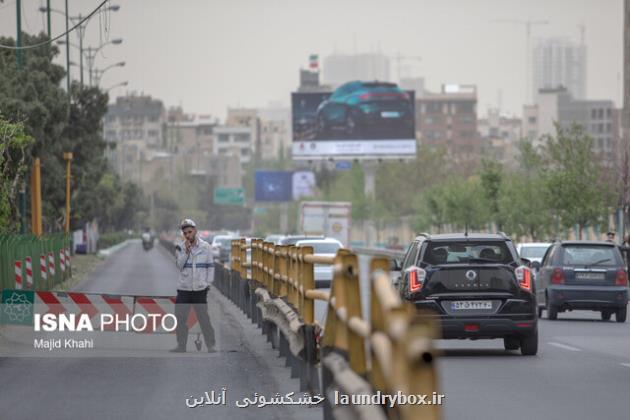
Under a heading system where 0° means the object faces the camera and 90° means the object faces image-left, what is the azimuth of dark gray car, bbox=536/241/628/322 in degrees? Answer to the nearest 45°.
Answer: approximately 180°

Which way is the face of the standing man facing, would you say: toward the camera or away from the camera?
toward the camera

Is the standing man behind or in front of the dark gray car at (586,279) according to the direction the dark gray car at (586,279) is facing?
behind

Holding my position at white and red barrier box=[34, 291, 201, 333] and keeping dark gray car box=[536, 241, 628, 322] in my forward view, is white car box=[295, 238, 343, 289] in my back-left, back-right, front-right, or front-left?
front-left

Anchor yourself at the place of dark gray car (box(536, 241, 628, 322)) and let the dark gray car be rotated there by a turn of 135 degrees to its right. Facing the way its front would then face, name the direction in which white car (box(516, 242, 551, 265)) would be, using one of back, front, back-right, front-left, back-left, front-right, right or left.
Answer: back-left

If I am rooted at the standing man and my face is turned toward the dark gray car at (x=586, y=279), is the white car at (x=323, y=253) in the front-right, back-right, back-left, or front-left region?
front-left

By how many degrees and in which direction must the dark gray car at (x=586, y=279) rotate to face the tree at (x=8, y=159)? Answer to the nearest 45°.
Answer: approximately 90° to its left

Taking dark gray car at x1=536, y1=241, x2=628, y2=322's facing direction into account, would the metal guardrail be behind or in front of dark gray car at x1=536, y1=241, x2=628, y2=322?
behind
